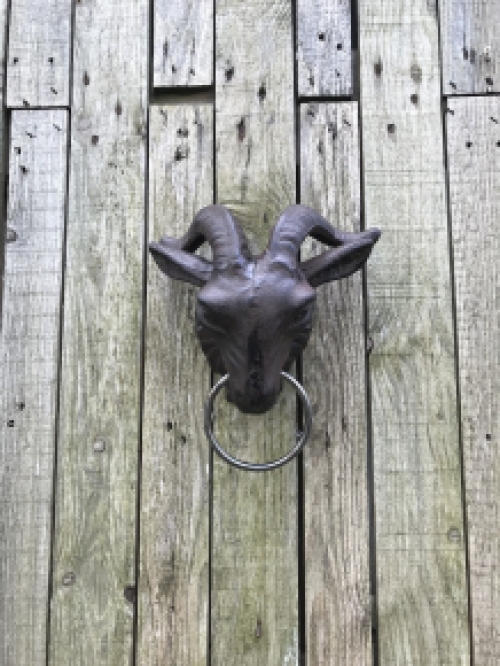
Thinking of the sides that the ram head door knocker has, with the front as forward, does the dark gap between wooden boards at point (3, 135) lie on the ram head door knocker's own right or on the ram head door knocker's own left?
on the ram head door knocker's own right

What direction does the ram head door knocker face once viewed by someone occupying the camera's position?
facing the viewer
